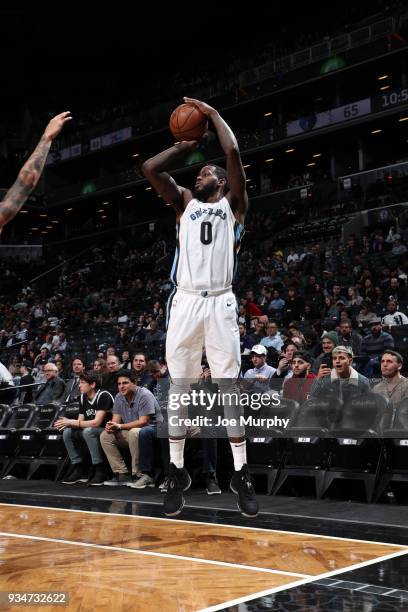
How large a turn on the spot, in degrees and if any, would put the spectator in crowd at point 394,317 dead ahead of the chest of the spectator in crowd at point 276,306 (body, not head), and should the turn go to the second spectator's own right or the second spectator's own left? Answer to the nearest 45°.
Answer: approximately 90° to the second spectator's own left

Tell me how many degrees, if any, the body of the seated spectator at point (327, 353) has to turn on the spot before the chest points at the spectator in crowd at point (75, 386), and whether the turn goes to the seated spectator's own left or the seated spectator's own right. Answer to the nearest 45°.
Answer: approximately 45° to the seated spectator's own right

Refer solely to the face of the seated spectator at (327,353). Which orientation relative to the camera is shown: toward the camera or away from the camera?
toward the camera

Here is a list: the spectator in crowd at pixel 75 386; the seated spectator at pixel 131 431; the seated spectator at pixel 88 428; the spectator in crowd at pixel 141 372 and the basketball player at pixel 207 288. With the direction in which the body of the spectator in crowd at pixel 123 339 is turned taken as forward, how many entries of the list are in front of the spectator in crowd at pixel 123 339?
5

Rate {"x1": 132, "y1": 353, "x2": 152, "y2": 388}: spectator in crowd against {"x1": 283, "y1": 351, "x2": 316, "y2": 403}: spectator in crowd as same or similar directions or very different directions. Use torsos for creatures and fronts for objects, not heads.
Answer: same or similar directions

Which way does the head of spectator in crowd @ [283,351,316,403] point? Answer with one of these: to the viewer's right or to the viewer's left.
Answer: to the viewer's left

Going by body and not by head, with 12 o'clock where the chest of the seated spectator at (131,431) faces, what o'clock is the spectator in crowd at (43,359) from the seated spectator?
The spectator in crowd is roughly at 4 o'clock from the seated spectator.

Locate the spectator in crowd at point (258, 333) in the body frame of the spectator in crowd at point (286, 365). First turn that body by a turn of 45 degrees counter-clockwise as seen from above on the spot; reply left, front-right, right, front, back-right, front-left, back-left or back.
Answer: back

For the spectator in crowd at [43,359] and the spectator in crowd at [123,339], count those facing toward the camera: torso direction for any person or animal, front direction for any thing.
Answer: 2

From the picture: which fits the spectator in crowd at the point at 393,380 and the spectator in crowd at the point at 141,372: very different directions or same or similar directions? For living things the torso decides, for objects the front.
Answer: same or similar directions

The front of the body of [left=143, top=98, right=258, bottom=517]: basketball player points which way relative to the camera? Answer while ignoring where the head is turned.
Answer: toward the camera

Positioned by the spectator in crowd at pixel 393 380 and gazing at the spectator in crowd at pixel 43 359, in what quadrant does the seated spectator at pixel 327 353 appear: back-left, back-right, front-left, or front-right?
front-right

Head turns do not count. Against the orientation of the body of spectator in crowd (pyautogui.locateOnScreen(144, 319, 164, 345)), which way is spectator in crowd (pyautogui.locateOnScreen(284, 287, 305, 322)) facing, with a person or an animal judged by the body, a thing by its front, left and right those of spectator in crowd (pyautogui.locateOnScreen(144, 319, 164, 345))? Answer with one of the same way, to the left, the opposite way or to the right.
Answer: the same way

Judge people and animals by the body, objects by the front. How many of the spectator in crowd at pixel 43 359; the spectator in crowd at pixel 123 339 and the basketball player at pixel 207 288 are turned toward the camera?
3

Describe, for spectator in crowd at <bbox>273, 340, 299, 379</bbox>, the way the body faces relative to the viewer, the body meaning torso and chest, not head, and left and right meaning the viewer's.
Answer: facing the viewer and to the left of the viewer

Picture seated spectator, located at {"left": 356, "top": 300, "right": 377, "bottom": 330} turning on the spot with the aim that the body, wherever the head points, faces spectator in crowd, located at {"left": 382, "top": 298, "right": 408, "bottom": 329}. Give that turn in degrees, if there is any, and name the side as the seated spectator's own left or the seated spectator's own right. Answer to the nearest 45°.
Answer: approximately 90° to the seated spectator's own left
